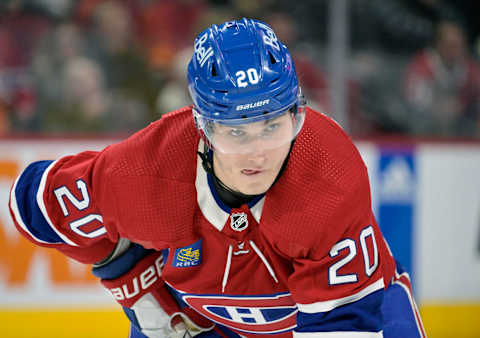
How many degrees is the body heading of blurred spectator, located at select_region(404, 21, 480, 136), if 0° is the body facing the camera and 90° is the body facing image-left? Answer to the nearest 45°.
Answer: approximately 0°

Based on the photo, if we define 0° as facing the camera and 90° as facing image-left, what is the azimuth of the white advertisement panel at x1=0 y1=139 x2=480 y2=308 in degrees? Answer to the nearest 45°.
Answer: approximately 0°

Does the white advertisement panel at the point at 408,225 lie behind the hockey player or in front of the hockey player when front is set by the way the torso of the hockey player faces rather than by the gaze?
behind

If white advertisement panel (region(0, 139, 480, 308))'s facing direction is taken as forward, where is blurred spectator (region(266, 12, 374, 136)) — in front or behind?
behind

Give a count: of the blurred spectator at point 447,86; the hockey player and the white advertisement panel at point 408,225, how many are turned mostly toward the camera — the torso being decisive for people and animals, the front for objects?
3

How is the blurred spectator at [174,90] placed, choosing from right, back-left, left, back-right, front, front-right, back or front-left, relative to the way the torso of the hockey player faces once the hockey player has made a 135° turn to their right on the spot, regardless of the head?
front-right

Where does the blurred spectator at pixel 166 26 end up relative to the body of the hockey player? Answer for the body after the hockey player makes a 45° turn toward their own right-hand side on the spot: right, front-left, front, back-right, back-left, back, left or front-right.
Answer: back-right

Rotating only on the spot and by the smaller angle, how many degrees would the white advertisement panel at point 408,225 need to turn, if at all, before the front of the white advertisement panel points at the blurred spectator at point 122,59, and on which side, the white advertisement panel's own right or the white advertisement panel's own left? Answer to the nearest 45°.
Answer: approximately 135° to the white advertisement panel's own right
